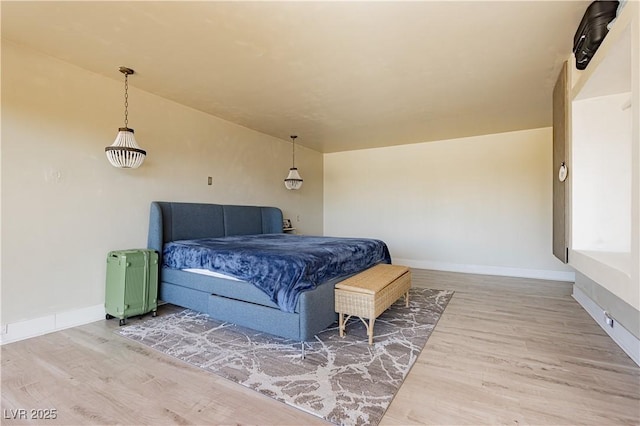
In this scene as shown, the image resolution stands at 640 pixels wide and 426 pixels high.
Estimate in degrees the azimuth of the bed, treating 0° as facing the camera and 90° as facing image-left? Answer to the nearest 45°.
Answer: approximately 315°

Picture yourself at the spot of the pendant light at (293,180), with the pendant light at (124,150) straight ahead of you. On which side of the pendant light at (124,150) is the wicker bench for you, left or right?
left

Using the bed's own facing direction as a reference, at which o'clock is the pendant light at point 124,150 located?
The pendant light is roughly at 5 o'clock from the bed.

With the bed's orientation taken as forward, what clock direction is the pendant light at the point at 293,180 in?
The pendant light is roughly at 8 o'clock from the bed.
